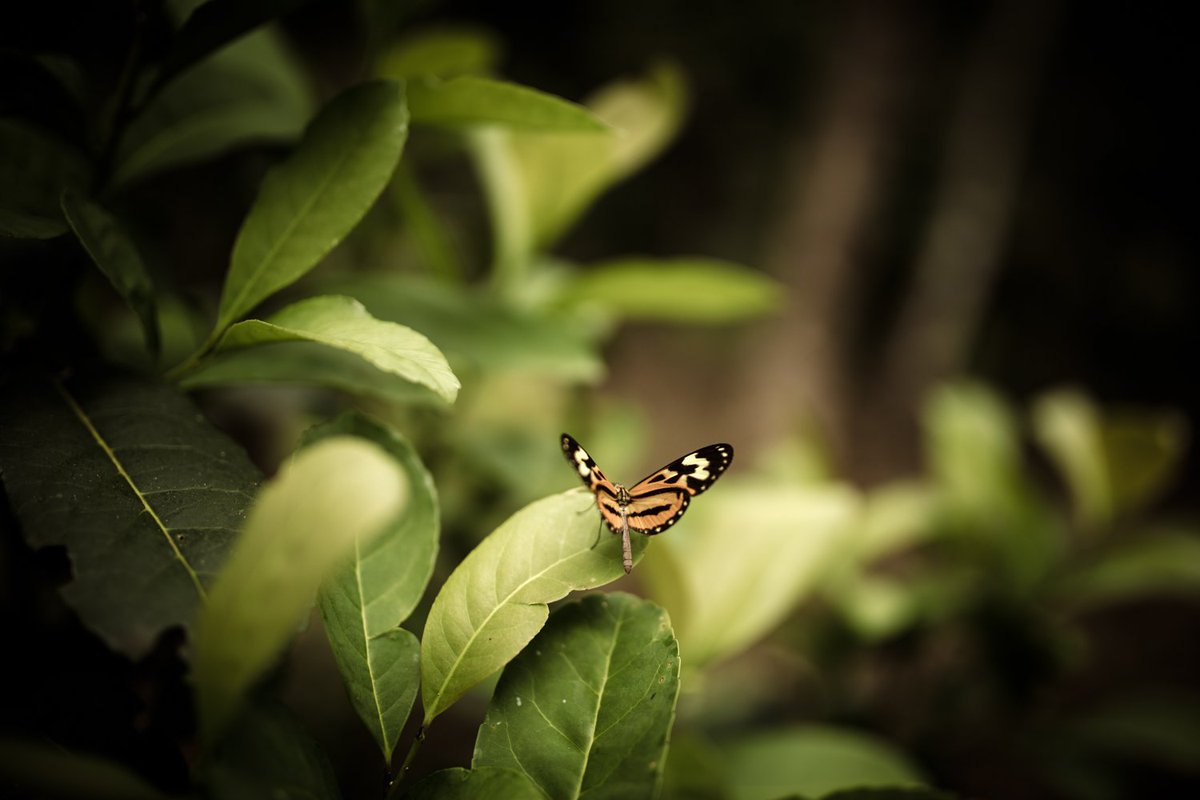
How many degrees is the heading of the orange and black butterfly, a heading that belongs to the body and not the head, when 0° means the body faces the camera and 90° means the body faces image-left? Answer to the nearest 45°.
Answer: approximately 180°
